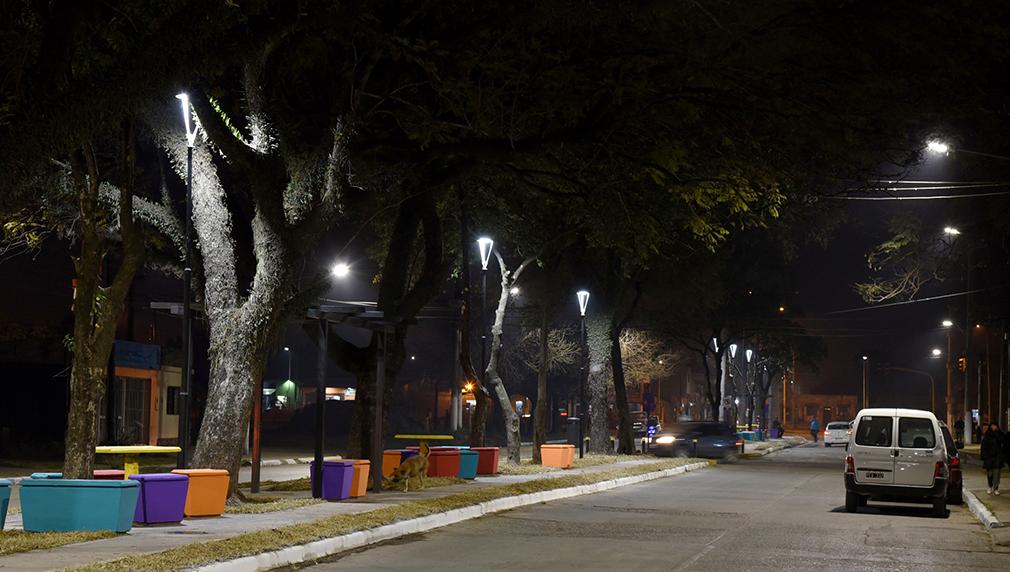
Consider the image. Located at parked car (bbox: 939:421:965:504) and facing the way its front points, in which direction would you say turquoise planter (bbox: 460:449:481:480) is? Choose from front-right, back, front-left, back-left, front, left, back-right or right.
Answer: left

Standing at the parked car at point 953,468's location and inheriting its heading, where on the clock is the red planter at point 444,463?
The red planter is roughly at 9 o'clock from the parked car.

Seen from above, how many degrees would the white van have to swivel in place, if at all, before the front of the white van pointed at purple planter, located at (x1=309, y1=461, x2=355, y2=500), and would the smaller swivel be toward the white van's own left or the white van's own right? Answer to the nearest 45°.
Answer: approximately 135° to the white van's own left

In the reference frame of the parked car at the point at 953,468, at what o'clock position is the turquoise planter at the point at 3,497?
The turquoise planter is roughly at 7 o'clock from the parked car.

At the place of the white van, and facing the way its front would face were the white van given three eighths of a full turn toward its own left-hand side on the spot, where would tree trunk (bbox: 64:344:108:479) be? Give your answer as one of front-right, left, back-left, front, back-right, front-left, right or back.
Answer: front

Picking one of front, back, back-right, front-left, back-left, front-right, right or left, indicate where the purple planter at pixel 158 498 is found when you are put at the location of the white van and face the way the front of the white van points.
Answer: back-left

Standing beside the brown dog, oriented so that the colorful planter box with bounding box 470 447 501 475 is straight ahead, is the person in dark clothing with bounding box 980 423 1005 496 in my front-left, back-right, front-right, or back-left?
front-right

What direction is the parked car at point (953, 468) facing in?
away from the camera

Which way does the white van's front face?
away from the camera

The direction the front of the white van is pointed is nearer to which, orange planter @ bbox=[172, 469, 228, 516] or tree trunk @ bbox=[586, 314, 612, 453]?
the tree trunk

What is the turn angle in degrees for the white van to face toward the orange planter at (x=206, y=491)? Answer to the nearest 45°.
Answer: approximately 135° to its left

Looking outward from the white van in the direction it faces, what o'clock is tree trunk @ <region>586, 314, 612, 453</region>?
The tree trunk is roughly at 11 o'clock from the white van.

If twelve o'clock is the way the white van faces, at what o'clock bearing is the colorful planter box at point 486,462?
The colorful planter box is roughly at 10 o'clock from the white van.

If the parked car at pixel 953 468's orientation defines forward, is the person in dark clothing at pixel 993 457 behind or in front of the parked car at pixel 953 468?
in front

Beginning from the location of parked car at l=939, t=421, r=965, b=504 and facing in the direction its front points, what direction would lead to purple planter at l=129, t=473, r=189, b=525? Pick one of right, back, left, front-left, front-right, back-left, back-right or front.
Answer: back-left

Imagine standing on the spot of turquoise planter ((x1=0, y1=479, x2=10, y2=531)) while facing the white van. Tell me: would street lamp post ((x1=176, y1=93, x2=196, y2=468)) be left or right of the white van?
left
